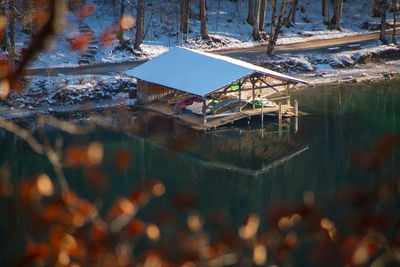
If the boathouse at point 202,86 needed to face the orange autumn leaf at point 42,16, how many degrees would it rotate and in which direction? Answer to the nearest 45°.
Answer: approximately 45° to its right

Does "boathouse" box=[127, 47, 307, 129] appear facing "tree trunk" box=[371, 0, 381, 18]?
no

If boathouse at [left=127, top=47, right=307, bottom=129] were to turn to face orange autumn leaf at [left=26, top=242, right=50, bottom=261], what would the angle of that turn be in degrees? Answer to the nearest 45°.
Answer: approximately 45° to its right

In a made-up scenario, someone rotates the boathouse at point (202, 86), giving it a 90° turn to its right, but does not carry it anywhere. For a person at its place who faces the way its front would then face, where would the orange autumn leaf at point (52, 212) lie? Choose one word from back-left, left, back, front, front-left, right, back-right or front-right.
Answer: front-left

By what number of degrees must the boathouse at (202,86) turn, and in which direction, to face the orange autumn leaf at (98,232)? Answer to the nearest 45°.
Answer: approximately 45° to its right

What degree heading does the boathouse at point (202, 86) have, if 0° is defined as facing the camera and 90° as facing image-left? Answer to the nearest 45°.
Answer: approximately 315°
